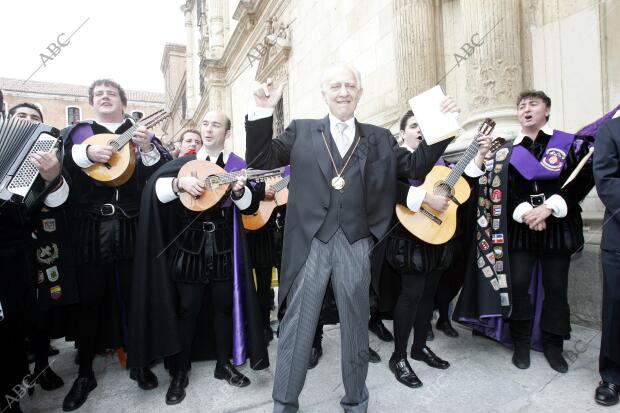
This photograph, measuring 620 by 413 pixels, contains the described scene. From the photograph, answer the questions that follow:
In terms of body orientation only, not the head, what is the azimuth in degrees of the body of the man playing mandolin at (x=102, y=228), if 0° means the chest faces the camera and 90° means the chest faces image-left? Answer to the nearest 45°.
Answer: approximately 0°

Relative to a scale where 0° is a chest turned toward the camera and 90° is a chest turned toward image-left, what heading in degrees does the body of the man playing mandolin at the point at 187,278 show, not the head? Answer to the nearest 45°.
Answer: approximately 0°

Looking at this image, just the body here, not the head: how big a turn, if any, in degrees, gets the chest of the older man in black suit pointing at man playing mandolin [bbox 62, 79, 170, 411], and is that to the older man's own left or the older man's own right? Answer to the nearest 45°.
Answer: approximately 90° to the older man's own right

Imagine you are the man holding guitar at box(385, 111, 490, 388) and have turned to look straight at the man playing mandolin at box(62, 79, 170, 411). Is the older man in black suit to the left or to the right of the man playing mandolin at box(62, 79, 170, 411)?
left

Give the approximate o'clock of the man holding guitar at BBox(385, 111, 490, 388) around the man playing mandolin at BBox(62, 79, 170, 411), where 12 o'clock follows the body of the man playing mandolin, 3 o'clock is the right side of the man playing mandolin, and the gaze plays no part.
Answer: The man holding guitar is roughly at 10 o'clock from the man playing mandolin.

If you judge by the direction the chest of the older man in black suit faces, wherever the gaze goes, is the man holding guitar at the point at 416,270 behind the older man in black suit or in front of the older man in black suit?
behind
